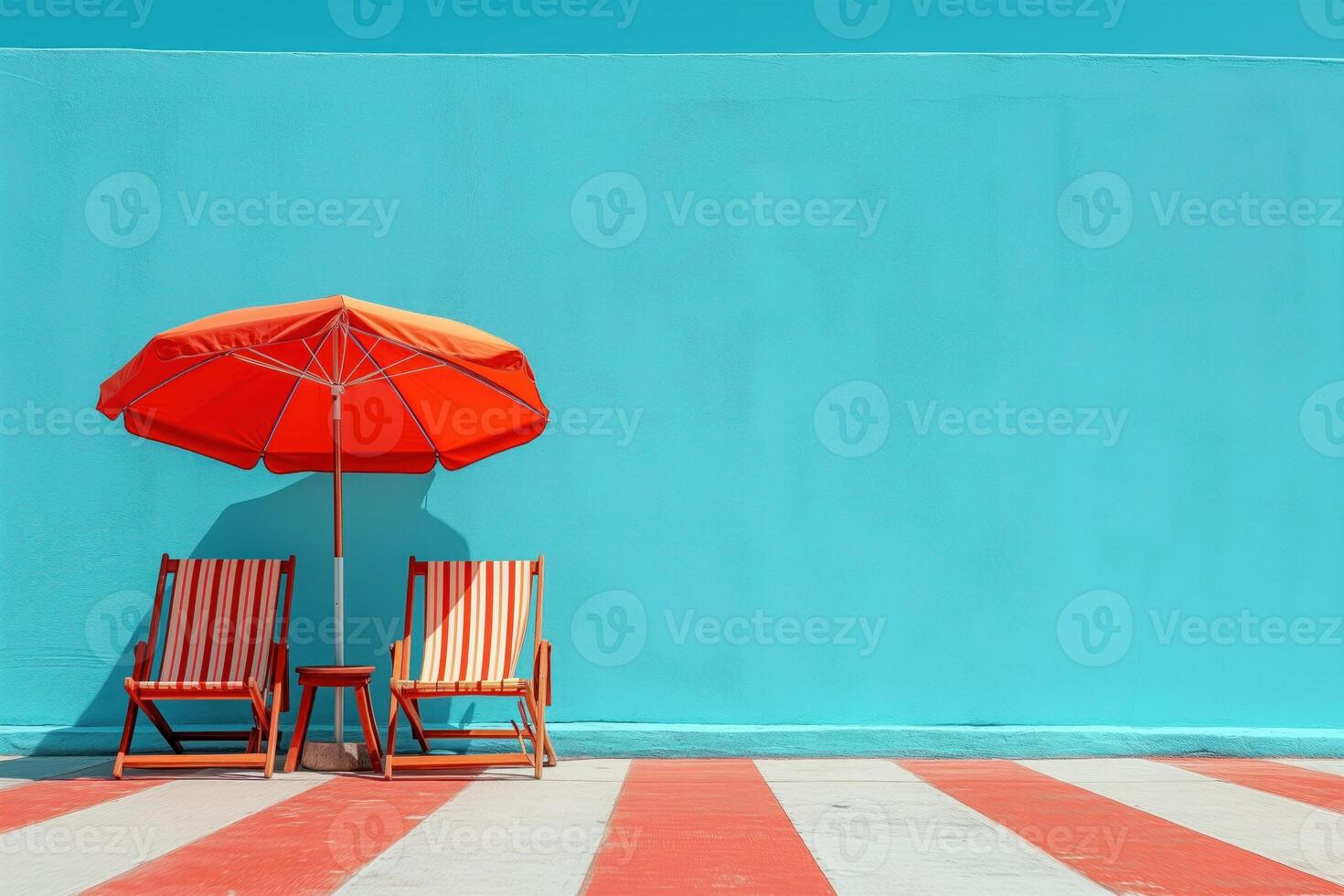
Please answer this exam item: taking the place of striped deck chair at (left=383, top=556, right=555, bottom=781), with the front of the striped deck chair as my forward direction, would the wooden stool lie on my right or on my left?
on my right

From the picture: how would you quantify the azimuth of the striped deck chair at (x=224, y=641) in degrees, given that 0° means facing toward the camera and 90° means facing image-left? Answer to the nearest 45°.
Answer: approximately 0°

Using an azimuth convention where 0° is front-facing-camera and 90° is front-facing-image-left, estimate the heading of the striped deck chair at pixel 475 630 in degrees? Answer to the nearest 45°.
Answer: approximately 0°

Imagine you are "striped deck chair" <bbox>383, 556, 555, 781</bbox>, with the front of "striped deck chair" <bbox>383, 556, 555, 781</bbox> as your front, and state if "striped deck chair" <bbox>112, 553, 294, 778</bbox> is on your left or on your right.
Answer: on your right

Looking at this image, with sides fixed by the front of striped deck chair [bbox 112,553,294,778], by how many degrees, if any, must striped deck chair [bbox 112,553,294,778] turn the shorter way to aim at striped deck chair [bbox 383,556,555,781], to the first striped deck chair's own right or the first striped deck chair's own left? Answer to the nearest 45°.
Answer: approximately 90° to the first striped deck chair's own left

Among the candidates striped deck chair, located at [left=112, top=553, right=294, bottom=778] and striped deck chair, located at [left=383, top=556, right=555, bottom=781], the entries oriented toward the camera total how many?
2
